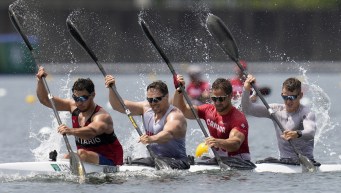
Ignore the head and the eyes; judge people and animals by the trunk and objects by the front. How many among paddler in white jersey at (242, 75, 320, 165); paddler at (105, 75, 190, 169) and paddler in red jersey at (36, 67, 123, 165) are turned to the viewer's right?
0

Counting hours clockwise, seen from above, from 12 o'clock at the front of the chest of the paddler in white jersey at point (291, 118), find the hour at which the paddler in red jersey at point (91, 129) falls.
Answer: The paddler in red jersey is roughly at 1 o'clock from the paddler in white jersey.

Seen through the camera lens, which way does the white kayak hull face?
facing to the left of the viewer

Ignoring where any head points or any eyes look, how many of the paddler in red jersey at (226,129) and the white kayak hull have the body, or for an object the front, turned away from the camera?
0

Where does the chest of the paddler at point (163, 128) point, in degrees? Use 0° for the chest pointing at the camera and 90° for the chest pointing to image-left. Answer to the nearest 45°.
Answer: approximately 45°

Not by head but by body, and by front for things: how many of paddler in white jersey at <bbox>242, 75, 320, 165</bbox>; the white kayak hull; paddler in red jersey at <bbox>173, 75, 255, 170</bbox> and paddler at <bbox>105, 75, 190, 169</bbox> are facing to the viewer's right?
0

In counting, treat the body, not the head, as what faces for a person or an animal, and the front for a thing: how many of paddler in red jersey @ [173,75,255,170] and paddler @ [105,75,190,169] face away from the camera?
0

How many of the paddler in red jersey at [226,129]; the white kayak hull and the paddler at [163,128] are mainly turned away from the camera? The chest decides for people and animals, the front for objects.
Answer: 0

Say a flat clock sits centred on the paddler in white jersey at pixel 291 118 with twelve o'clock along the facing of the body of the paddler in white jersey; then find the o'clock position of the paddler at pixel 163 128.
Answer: The paddler is roughly at 1 o'clock from the paddler in white jersey.

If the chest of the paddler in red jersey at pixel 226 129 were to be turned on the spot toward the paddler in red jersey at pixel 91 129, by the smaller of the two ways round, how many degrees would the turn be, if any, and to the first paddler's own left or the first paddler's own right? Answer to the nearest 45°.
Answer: approximately 45° to the first paddler's own right

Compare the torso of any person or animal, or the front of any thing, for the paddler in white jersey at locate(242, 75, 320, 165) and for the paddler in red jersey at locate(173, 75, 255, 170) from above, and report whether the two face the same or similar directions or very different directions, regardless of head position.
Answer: same or similar directions

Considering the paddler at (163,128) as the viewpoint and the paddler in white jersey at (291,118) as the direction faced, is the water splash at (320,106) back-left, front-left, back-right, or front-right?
front-left

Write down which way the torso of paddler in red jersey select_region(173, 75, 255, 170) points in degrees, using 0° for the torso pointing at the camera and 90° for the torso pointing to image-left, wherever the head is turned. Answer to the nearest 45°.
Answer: approximately 45°

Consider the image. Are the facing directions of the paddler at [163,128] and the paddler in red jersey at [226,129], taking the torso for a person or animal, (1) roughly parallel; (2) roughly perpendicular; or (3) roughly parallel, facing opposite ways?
roughly parallel
